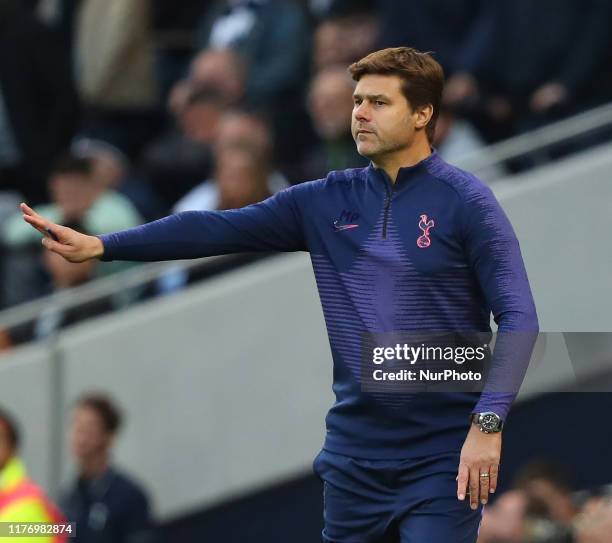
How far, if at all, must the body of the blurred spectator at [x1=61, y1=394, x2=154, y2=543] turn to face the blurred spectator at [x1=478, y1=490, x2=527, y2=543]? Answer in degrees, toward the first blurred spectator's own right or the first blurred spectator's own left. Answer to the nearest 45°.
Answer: approximately 90° to the first blurred spectator's own left

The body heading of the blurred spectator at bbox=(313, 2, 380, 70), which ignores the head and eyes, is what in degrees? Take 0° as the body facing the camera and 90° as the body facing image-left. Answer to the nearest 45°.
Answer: approximately 45°

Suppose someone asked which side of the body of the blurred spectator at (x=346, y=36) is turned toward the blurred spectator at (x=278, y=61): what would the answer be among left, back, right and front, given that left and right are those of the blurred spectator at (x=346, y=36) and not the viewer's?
right

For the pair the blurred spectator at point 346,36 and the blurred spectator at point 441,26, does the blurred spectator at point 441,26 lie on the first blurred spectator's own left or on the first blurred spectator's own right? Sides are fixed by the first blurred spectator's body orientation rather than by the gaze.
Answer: on the first blurred spectator's own left

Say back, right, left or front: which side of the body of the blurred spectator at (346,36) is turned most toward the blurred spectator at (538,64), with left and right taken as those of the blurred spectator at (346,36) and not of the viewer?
left

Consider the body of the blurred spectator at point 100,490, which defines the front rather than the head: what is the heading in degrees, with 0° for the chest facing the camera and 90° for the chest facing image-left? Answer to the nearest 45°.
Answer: approximately 45°
